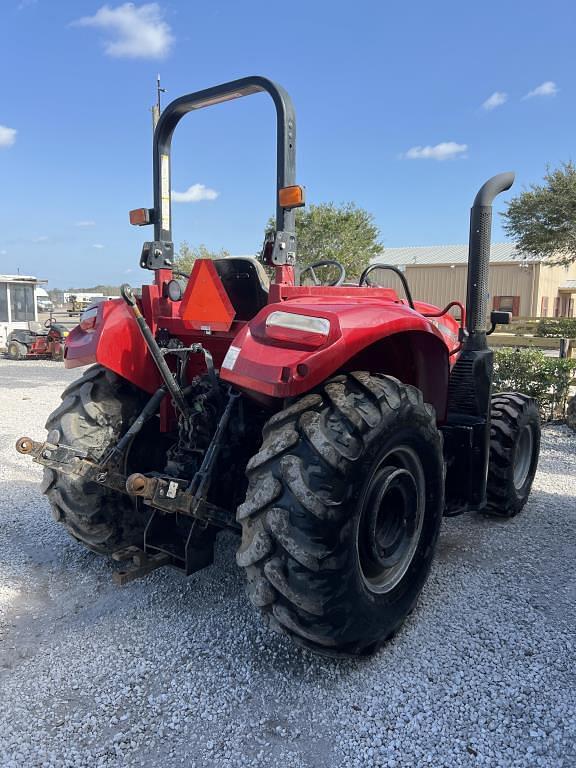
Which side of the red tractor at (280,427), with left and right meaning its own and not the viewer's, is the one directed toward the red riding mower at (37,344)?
left

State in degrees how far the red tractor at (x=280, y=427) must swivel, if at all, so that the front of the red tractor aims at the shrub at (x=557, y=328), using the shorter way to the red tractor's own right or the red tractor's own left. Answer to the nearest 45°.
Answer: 0° — it already faces it

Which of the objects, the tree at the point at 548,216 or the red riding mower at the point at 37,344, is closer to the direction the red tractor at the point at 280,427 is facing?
the tree

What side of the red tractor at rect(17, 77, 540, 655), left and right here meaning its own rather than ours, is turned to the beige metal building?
front

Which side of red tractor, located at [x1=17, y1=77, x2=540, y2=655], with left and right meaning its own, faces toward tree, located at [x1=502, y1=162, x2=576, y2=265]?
front

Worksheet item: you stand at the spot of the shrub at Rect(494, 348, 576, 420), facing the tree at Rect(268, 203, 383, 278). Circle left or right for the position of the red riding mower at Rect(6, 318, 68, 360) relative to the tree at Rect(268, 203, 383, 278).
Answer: left

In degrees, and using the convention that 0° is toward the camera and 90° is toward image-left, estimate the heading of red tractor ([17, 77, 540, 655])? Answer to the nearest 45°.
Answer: approximately 225°

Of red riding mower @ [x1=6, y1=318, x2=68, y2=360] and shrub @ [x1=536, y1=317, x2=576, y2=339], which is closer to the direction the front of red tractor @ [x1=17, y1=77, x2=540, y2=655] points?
the shrub
